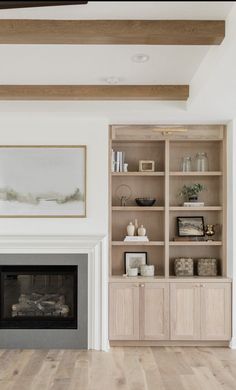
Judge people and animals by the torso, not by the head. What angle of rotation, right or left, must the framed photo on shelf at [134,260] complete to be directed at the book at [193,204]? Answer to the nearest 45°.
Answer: approximately 90° to its left

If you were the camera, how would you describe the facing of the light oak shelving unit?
facing the viewer

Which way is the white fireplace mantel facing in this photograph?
toward the camera

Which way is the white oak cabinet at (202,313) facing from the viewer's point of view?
toward the camera

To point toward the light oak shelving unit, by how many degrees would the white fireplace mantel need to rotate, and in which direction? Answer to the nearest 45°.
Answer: approximately 90° to its left

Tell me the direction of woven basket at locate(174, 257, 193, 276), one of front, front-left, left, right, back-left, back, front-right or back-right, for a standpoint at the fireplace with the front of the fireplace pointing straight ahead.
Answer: left
